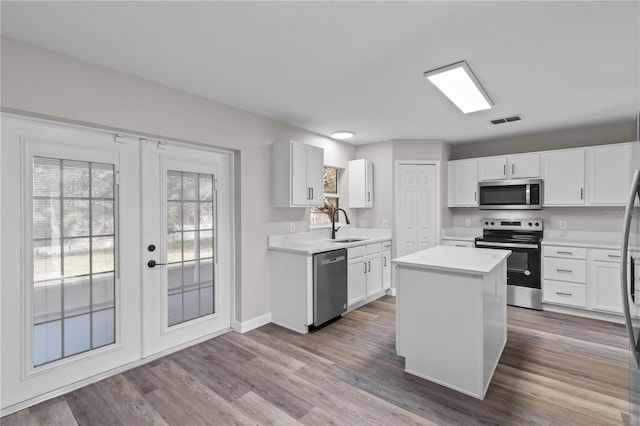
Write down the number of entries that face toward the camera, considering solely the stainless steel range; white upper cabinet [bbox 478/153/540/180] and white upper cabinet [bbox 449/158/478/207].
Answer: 3

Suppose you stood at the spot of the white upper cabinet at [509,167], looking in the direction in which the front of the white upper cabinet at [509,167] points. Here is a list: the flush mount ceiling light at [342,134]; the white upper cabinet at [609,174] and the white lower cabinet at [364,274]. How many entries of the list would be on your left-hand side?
1

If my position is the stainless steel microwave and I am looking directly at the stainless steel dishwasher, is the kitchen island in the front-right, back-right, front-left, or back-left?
front-left

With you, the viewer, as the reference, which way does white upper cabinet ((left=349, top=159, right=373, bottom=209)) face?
facing the viewer and to the right of the viewer

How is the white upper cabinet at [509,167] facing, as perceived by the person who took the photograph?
facing the viewer

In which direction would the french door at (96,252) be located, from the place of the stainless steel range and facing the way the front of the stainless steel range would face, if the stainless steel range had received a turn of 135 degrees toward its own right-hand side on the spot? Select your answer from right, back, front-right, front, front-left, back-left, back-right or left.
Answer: left

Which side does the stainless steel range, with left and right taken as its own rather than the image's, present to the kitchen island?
front

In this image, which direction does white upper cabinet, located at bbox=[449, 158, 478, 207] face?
toward the camera

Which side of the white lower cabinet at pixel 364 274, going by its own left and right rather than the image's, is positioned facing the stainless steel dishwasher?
right

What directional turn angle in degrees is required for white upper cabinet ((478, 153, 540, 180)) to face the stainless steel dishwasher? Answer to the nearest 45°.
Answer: approximately 45° to its right

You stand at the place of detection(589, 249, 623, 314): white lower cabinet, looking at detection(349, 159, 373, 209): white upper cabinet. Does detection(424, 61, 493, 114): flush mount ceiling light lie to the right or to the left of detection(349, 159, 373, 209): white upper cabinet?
left

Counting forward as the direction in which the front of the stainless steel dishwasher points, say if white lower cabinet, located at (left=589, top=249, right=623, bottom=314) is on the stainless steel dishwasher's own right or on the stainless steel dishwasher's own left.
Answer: on the stainless steel dishwasher's own left

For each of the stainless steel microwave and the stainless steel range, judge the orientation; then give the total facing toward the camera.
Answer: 2

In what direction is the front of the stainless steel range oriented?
toward the camera
